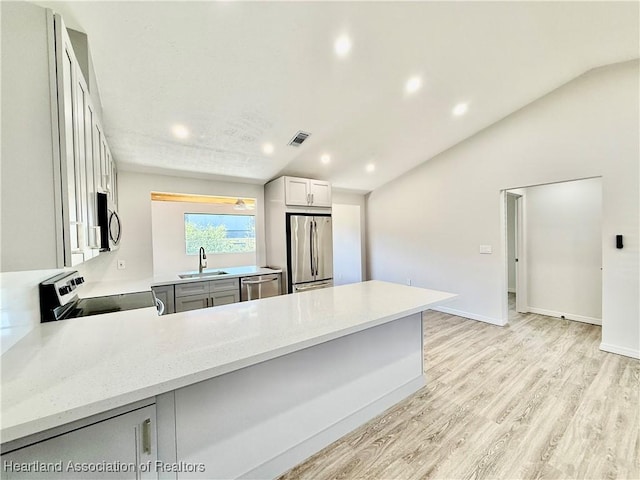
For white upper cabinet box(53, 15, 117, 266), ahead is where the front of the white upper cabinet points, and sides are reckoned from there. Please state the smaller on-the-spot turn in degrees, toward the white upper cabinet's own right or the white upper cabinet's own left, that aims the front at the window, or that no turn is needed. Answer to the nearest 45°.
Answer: approximately 45° to the white upper cabinet's own left

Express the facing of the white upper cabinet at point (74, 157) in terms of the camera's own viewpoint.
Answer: facing to the right of the viewer

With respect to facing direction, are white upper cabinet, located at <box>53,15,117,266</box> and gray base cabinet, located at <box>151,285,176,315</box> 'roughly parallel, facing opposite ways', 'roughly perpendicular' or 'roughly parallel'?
roughly perpendicular

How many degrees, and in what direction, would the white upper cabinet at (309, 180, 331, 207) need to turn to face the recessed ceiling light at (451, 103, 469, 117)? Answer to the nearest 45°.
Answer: approximately 45° to its left

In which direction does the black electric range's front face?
to the viewer's right

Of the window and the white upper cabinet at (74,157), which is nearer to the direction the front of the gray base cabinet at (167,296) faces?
the white upper cabinet

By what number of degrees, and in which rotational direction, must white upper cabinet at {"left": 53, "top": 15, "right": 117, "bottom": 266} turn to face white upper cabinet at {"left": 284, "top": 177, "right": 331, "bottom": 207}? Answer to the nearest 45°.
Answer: approximately 45° to its left

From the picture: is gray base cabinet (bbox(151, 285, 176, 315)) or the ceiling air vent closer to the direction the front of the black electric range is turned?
the ceiling air vent

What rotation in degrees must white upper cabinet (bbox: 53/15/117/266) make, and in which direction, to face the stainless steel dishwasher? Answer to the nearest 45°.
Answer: approximately 45° to its left
